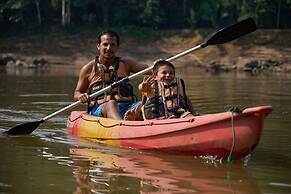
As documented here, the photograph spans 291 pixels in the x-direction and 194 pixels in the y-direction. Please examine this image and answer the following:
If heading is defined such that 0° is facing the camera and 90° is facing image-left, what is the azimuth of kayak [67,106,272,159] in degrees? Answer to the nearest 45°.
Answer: approximately 315°
